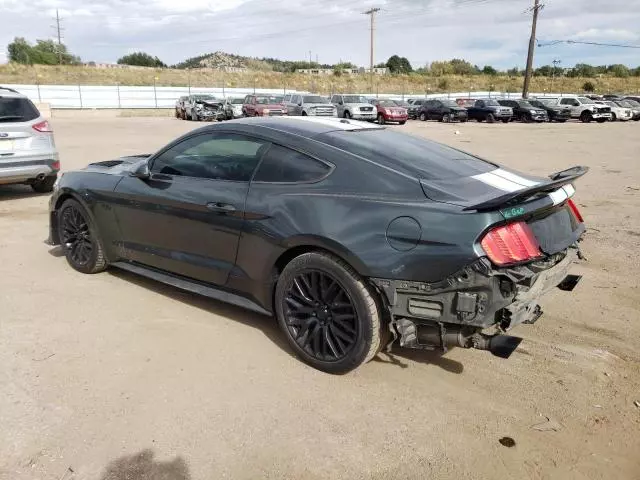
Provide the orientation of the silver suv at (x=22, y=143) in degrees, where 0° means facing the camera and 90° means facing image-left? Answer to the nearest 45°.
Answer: approximately 180°

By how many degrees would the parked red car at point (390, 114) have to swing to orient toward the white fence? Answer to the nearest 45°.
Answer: approximately 180°

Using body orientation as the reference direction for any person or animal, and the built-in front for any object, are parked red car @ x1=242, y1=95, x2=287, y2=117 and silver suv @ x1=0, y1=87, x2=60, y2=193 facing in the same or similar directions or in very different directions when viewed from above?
very different directions

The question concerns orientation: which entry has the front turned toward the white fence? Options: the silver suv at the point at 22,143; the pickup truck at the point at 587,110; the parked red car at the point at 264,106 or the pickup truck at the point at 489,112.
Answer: the silver suv

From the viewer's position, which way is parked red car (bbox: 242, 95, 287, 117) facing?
facing the viewer and to the right of the viewer

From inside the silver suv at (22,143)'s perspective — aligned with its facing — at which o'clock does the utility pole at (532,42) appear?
The utility pole is roughly at 2 o'clock from the silver suv.

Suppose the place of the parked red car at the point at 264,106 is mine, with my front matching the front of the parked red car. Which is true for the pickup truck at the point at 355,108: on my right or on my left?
on my left

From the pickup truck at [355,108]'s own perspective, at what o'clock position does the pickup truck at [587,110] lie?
the pickup truck at [587,110] is roughly at 10 o'clock from the pickup truck at [355,108].

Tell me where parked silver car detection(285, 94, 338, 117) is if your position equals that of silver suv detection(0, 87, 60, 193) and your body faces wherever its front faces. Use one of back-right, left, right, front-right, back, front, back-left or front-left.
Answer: front-right

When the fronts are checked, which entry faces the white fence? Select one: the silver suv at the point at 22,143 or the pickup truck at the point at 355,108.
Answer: the silver suv

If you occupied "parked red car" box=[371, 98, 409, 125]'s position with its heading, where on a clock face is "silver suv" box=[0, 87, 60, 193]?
The silver suv is roughly at 2 o'clock from the parked red car.

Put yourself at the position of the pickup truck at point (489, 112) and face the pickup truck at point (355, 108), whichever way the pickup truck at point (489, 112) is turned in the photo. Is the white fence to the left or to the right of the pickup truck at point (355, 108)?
right

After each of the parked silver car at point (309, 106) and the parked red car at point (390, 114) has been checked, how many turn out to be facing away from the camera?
0

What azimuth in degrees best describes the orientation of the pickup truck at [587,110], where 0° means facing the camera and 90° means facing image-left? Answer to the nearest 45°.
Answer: approximately 315°
